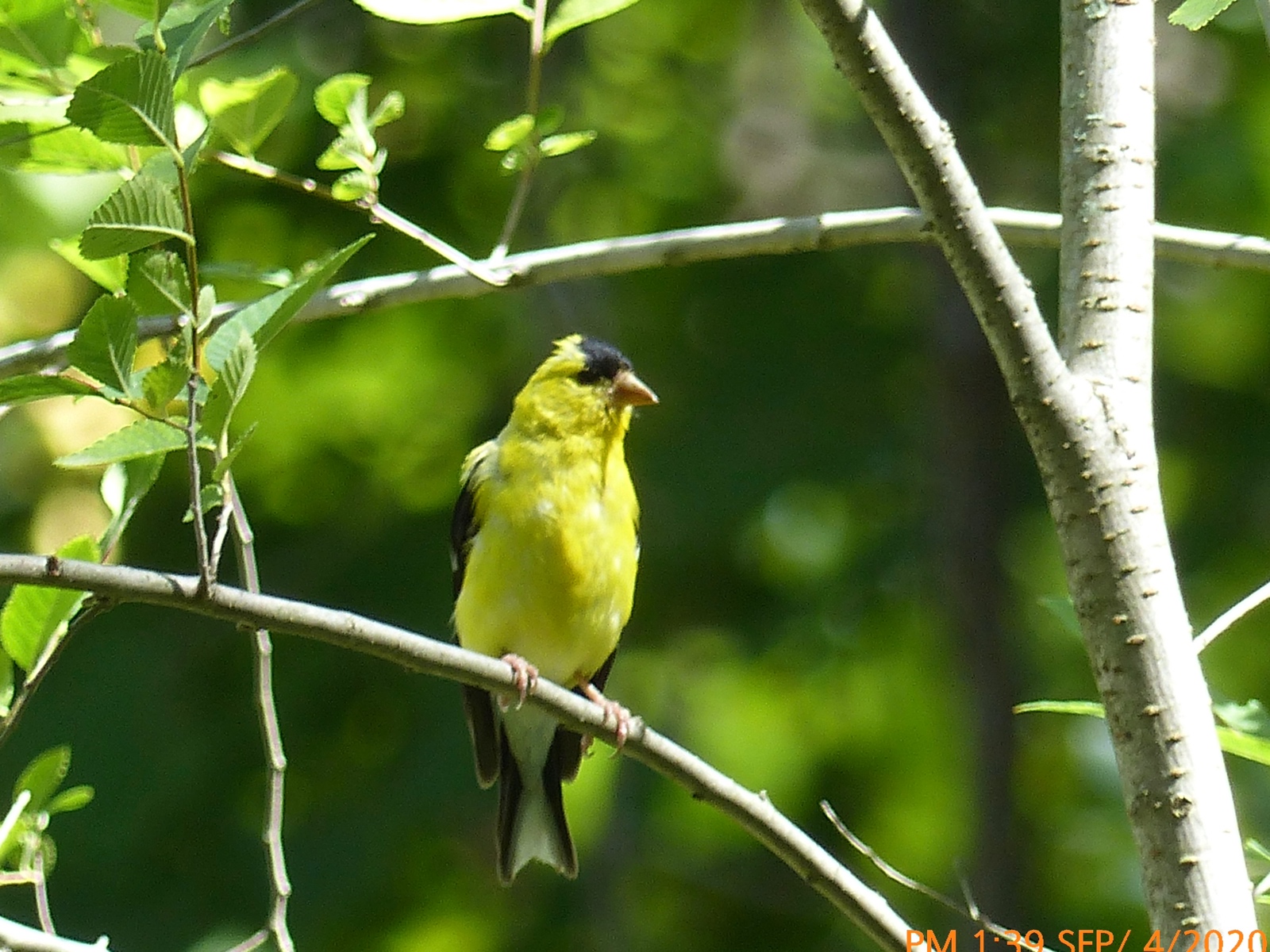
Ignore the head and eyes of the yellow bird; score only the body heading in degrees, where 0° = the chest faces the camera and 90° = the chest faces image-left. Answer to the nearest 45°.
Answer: approximately 315°

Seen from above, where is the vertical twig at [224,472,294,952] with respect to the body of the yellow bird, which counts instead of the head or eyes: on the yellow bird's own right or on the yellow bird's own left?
on the yellow bird's own right

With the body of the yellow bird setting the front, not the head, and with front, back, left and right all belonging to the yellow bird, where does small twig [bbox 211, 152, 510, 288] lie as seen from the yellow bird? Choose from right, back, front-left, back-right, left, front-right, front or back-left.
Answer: back-right
